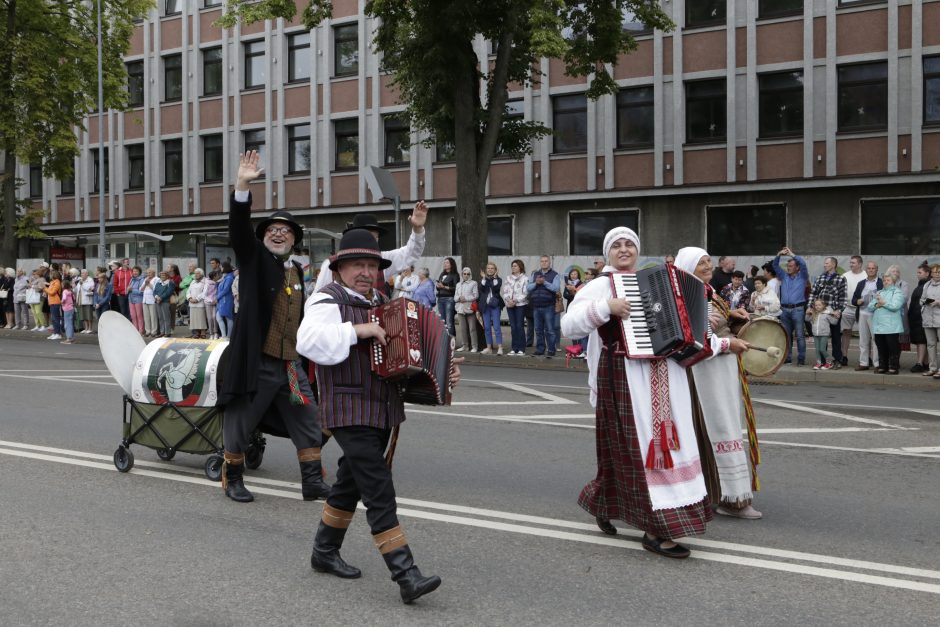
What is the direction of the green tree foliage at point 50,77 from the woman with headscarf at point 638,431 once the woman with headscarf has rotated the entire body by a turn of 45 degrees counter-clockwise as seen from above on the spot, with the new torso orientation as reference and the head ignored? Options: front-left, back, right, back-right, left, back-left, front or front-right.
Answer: back-left

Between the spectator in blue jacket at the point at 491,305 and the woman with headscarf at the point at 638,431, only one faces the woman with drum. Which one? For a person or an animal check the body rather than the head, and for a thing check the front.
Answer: the spectator in blue jacket

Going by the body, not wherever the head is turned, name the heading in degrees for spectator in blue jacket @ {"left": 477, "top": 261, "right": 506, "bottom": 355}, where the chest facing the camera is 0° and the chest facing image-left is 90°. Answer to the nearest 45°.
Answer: approximately 0°

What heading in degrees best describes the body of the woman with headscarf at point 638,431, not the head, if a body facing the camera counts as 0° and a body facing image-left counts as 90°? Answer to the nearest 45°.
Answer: approximately 315°

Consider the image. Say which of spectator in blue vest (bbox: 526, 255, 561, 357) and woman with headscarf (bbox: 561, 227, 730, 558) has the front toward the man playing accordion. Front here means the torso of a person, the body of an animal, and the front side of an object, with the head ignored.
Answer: the spectator in blue vest

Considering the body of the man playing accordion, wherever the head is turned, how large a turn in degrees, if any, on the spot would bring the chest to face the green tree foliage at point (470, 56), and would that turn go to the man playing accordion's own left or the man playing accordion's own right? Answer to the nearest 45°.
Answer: approximately 135° to the man playing accordion's own left

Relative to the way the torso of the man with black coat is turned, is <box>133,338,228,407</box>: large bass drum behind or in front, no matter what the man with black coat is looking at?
behind

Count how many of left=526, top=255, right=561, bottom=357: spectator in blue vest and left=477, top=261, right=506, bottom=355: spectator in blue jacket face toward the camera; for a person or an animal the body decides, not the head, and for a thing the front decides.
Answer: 2

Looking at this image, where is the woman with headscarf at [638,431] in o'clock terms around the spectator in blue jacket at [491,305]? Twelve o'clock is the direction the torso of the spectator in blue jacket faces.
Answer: The woman with headscarf is roughly at 12 o'clock from the spectator in blue jacket.
